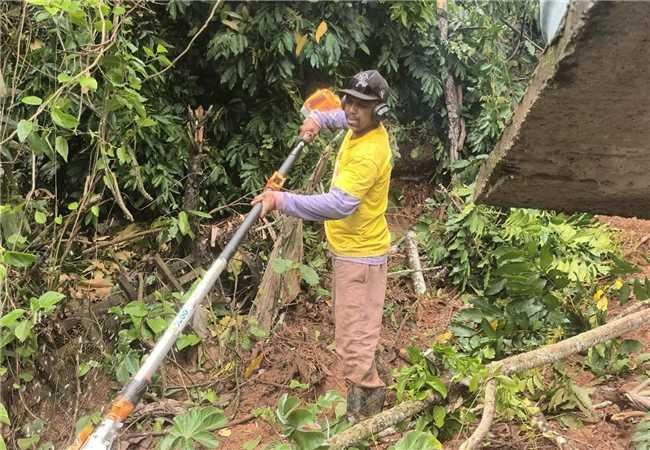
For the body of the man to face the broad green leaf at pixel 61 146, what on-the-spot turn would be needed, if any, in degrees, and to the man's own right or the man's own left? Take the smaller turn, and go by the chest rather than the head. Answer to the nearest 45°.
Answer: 0° — they already face it

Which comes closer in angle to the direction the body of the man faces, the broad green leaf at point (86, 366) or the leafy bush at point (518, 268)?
the broad green leaf

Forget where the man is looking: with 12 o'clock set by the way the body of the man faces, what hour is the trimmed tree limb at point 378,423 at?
The trimmed tree limb is roughly at 9 o'clock from the man.

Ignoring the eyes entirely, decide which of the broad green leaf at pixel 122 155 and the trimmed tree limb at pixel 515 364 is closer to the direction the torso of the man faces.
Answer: the broad green leaf

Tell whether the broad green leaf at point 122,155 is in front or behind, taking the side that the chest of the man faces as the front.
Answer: in front

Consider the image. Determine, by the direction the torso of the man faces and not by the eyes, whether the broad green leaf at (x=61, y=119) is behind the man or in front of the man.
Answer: in front

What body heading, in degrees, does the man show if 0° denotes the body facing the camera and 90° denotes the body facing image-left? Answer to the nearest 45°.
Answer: approximately 90°
